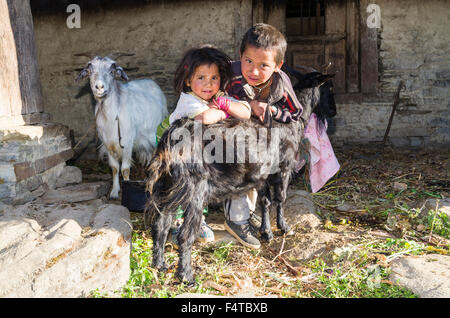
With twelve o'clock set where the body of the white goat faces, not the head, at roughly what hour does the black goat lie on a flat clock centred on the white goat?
The black goat is roughly at 10 o'clock from the white goat.

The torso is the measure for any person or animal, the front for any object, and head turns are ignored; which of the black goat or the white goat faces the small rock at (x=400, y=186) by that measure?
the black goat

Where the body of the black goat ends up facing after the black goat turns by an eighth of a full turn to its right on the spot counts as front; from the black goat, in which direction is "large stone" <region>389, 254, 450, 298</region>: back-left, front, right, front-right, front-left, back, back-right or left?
front

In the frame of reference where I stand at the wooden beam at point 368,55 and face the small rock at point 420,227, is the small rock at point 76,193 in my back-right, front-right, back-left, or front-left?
front-right

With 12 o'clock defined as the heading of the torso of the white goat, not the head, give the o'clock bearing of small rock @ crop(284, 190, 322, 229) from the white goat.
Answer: The small rock is roughly at 9 o'clock from the white goat.

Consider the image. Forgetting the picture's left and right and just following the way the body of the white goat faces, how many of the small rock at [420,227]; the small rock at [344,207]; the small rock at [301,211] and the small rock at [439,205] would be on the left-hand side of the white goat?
4

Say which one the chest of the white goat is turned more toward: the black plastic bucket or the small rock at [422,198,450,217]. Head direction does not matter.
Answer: the black plastic bucket

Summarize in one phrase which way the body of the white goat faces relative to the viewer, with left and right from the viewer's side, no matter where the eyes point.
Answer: facing the viewer and to the left of the viewer

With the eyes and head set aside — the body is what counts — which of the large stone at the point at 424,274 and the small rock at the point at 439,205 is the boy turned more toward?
the large stone

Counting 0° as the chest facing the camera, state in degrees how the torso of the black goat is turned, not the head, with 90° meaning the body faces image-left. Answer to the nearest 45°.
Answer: approximately 225°

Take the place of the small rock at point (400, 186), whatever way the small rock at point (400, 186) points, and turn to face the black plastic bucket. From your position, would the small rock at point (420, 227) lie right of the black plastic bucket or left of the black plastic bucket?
left

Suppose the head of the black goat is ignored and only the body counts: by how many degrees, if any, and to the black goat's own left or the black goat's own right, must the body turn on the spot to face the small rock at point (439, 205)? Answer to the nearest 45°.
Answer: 0° — it already faces it

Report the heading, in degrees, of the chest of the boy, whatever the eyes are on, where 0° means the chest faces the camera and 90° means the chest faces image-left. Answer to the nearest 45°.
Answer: approximately 0°
